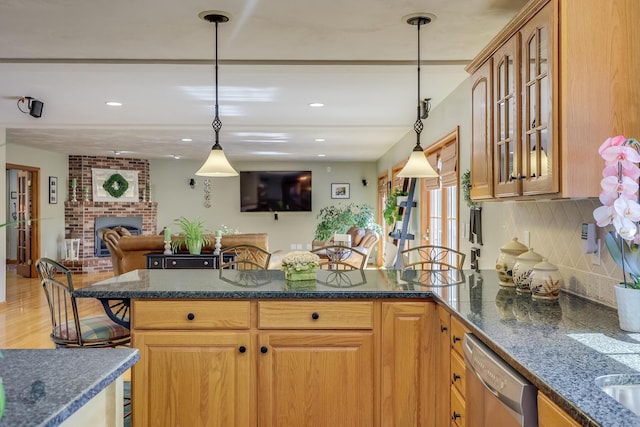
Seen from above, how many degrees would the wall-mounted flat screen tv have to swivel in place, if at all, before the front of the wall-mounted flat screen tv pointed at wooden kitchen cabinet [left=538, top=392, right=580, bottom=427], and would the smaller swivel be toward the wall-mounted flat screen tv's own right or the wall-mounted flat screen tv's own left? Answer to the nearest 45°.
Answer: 0° — it already faces it

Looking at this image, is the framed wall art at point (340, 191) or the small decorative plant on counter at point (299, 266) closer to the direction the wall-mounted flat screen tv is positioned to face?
the small decorative plant on counter

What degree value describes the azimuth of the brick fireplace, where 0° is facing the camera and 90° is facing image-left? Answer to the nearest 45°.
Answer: approximately 315°

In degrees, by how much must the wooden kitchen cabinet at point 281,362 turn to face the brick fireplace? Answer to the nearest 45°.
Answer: approximately 135° to its right

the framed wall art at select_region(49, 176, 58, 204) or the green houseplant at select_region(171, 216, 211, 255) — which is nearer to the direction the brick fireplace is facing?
the green houseplant

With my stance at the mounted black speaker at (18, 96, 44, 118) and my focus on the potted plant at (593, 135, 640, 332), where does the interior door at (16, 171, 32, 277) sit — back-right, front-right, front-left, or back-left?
back-left

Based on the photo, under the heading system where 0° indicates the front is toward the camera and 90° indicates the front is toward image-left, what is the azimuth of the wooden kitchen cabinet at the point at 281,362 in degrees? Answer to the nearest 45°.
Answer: approximately 0°

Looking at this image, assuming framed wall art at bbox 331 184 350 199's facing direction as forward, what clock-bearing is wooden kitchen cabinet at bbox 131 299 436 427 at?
The wooden kitchen cabinet is roughly at 12 o'clock from the framed wall art.
